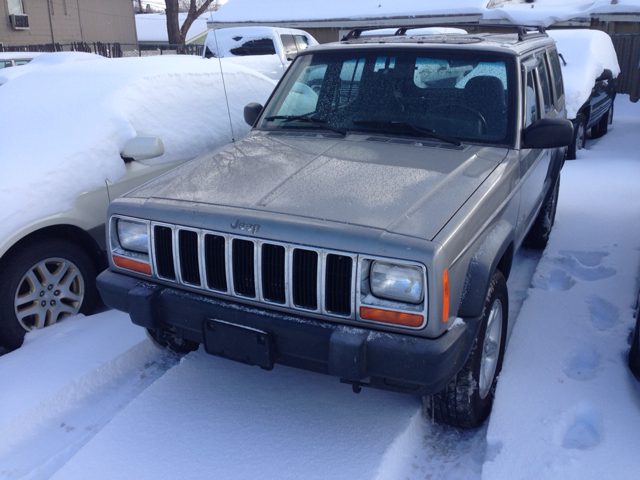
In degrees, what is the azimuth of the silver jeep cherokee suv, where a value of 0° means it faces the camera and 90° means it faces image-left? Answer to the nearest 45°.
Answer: approximately 45°

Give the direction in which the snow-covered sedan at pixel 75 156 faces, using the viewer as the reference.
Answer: facing the viewer and to the left of the viewer

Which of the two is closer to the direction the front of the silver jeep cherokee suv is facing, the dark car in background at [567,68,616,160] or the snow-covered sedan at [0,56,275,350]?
the snow-covered sedan

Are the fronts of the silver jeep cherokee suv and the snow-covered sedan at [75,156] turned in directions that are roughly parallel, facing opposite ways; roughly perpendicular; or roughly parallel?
roughly parallel

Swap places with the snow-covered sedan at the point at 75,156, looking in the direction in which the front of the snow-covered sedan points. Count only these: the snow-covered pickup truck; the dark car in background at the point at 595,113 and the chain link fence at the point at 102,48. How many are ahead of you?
0

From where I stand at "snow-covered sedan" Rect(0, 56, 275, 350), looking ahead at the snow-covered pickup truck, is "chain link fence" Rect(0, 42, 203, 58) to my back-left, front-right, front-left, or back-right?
front-left

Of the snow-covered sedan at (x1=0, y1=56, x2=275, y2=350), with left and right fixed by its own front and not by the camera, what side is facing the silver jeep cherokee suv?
left

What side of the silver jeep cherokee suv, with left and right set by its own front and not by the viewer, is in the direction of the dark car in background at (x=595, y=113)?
back

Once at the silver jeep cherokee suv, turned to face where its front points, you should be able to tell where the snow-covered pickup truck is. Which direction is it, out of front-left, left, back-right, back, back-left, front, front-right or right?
back-right

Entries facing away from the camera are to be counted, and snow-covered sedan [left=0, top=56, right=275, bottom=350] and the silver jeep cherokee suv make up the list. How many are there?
0

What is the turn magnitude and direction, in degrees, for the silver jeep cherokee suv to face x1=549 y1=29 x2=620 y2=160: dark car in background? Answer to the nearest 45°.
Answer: approximately 180°

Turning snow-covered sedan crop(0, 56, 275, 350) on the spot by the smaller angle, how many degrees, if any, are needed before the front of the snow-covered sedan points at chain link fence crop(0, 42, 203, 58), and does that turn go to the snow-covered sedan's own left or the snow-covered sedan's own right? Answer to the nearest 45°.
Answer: approximately 135° to the snow-covered sedan's own right

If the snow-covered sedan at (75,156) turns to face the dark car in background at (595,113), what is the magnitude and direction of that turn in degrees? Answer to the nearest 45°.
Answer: approximately 180°
